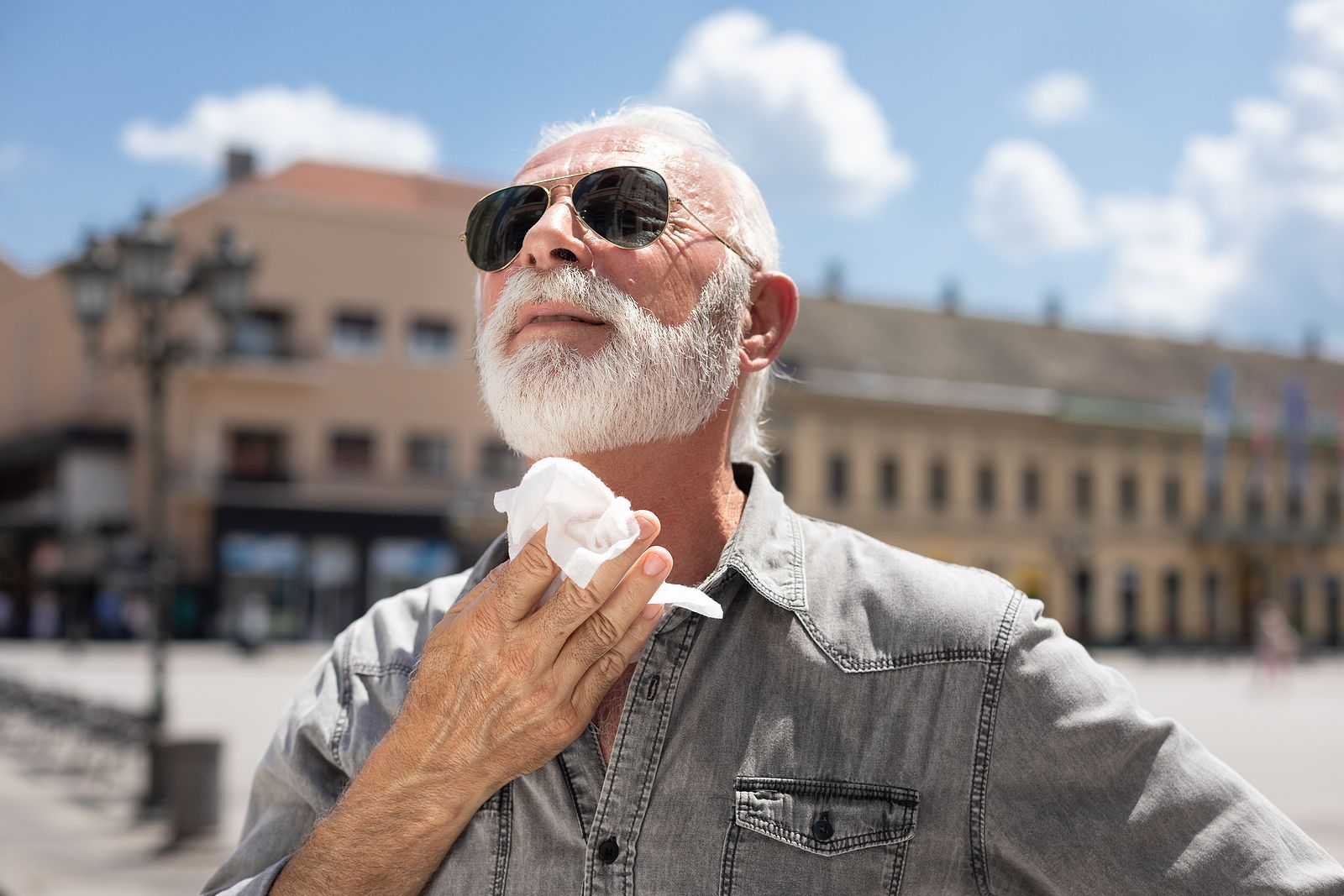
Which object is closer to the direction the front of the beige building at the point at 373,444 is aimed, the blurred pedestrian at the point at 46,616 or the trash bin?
the trash bin

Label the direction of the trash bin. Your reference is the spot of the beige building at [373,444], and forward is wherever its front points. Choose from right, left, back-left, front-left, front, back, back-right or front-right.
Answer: front

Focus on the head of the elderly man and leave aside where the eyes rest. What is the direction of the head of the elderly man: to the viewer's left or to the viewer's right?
to the viewer's left

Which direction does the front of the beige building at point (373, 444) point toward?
toward the camera

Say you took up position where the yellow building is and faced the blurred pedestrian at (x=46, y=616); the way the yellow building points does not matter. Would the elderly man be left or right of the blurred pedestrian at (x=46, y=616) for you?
left

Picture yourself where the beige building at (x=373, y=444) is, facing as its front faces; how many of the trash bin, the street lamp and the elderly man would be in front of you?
3

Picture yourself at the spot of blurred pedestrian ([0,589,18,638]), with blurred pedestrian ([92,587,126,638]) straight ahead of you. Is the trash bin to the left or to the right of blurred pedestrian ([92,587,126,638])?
right

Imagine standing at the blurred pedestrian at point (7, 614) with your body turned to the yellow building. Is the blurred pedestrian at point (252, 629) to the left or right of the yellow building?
right

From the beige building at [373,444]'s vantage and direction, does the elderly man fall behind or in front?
in front

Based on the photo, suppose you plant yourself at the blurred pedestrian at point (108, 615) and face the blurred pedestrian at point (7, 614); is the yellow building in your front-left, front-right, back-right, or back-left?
back-right

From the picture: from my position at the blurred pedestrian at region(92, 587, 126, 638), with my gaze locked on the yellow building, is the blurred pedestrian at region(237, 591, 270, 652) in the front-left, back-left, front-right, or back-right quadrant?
front-right

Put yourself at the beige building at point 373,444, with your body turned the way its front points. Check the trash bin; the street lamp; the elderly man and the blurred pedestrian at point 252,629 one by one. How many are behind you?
0

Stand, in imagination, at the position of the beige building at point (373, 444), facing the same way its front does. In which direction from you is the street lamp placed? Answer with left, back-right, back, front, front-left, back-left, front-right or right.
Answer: front

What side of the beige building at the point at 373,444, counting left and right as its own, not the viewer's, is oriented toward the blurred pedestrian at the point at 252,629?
front
